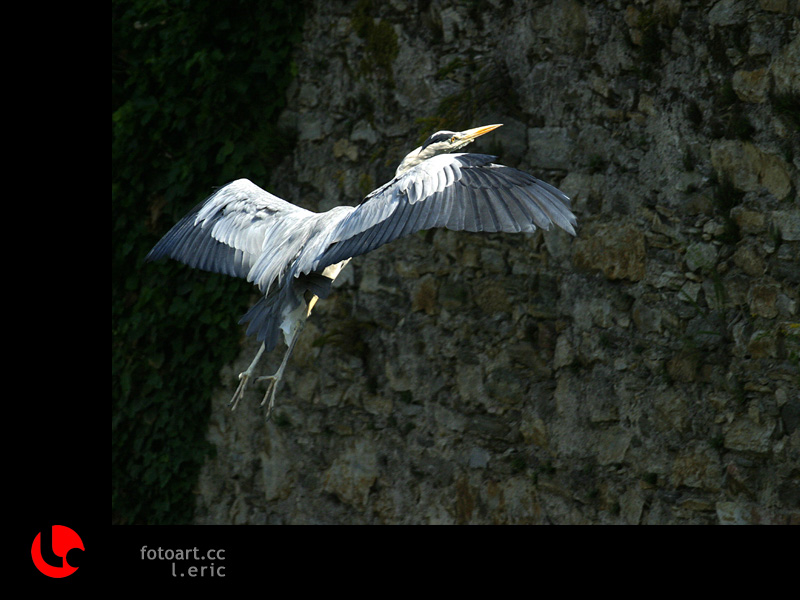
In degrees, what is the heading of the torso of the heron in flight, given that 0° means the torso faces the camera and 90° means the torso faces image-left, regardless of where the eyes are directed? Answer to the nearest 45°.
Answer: approximately 225°
